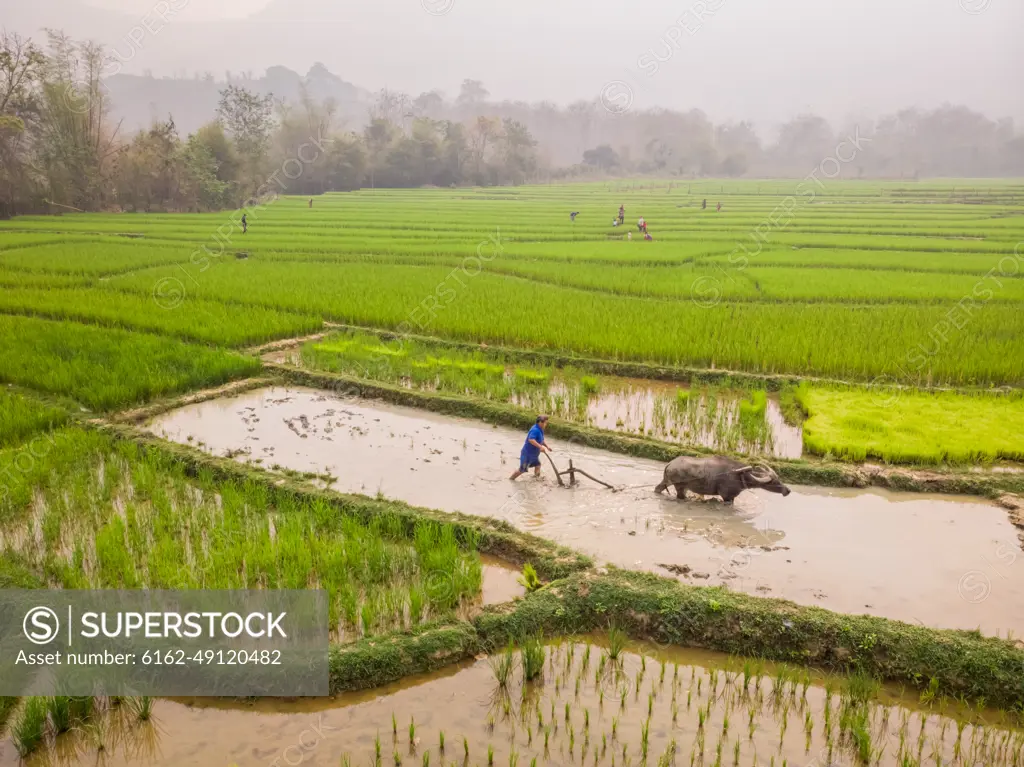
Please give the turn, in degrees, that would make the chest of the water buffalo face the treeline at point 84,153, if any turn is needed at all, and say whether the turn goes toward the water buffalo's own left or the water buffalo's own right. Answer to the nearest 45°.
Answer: approximately 135° to the water buffalo's own left

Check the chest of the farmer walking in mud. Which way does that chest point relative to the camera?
to the viewer's right

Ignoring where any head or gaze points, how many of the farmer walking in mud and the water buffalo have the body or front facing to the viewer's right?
2

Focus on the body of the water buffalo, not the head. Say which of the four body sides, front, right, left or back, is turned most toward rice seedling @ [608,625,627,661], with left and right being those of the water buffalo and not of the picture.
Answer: right

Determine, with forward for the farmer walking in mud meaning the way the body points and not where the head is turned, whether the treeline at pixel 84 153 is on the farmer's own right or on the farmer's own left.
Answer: on the farmer's own left

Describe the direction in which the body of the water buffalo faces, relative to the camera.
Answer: to the viewer's right

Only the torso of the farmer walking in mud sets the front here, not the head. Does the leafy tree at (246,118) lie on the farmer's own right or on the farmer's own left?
on the farmer's own left

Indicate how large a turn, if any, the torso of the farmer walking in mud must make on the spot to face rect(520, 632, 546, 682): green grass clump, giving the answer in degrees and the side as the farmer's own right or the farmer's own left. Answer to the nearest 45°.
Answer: approximately 90° to the farmer's own right

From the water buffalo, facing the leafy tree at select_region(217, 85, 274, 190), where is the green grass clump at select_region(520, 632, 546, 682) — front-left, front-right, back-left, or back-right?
back-left

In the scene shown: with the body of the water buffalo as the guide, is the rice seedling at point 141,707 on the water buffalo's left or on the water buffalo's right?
on the water buffalo's right
